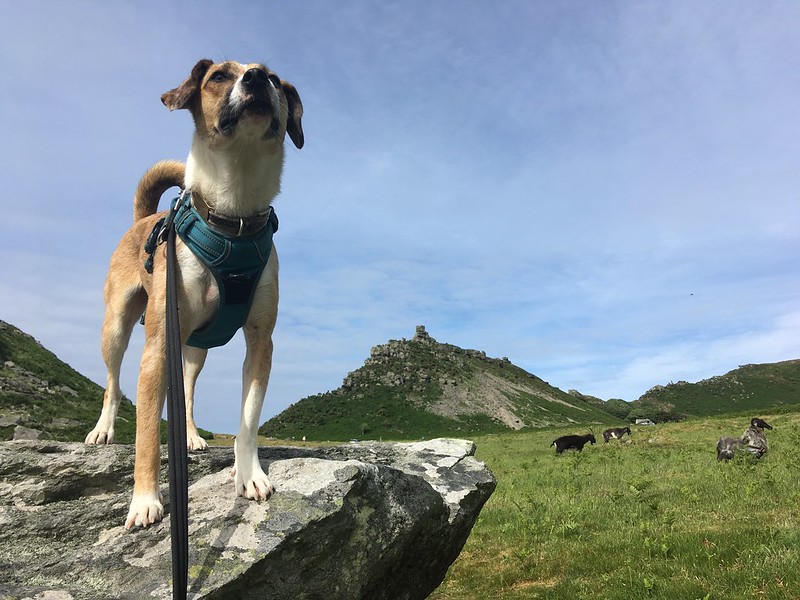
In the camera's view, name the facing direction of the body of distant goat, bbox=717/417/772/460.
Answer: to the viewer's right

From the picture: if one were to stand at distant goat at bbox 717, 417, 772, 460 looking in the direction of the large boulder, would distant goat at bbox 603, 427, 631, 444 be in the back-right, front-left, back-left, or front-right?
back-right

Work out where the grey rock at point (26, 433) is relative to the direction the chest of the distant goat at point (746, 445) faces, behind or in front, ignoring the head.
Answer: behind

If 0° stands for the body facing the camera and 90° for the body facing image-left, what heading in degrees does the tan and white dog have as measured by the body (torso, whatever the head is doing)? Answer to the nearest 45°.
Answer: approximately 315°
